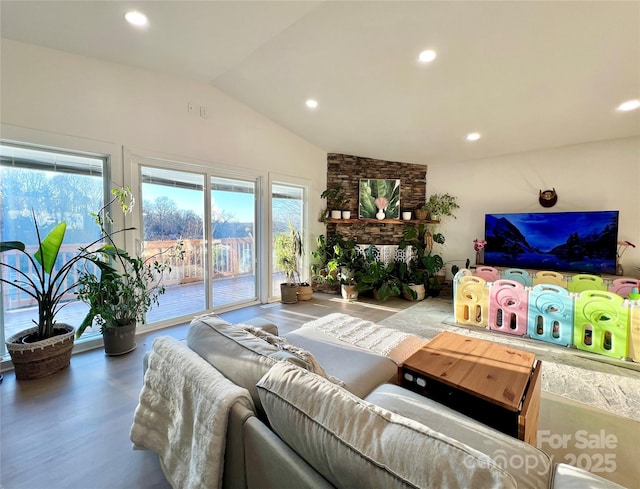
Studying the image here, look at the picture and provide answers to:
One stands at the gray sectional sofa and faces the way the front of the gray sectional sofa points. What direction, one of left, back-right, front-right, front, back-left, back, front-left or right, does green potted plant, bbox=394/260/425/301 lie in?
front-left

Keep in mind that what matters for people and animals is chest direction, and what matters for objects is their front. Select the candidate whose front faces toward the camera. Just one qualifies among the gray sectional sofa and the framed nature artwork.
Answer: the framed nature artwork

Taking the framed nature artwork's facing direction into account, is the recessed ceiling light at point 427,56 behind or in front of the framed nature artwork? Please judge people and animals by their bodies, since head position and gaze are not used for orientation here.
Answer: in front

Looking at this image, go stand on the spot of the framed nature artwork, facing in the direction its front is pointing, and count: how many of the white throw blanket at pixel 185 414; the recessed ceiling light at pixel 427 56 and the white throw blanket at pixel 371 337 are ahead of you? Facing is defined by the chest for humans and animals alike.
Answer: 3

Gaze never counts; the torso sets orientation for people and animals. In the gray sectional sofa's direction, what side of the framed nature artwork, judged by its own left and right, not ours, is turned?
front

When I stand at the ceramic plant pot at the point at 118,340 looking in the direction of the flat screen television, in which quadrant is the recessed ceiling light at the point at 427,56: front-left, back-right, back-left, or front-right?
front-right

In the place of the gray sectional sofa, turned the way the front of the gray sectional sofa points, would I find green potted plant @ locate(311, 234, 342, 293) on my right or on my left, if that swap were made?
on my left

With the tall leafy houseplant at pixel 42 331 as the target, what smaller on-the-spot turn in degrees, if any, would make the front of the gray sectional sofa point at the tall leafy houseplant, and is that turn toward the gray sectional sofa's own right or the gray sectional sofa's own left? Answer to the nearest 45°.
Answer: approximately 135° to the gray sectional sofa's own left

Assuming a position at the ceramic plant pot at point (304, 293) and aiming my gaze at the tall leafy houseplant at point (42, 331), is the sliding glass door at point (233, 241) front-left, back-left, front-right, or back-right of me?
front-right

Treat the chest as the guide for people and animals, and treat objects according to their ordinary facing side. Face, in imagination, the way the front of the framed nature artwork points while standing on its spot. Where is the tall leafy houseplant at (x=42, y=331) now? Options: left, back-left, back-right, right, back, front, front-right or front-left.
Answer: front-right

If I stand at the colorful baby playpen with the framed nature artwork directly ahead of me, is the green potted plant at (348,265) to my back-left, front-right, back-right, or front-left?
front-left

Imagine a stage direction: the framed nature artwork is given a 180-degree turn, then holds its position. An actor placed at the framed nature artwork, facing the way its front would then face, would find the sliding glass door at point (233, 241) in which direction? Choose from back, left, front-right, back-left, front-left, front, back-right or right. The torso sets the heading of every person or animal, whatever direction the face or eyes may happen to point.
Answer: back-left

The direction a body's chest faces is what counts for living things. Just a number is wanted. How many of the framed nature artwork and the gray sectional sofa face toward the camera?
1

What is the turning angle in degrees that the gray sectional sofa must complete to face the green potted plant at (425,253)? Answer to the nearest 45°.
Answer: approximately 45° to its left

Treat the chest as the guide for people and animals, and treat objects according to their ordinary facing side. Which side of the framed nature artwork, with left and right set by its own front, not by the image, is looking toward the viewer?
front

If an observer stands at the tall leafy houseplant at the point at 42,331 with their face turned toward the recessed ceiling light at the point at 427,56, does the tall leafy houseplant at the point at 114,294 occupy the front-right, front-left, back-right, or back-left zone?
front-left

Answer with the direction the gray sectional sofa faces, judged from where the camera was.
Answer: facing away from the viewer and to the right of the viewer

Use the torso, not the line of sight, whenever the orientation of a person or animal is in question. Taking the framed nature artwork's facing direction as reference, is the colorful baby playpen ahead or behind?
ahead
